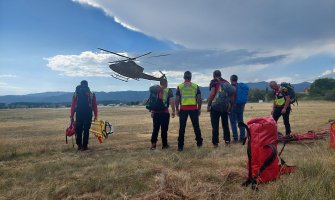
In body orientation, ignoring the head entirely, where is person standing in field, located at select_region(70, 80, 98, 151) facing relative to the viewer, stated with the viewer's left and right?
facing away from the viewer

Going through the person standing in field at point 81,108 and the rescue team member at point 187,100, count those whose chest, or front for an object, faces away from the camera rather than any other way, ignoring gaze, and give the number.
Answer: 2

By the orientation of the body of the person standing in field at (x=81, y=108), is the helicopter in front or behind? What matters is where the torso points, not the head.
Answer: in front

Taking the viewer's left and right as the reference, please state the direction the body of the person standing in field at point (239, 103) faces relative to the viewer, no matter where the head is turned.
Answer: facing away from the viewer and to the left of the viewer

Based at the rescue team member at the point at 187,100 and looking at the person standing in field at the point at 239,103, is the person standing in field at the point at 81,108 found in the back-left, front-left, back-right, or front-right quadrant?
back-left

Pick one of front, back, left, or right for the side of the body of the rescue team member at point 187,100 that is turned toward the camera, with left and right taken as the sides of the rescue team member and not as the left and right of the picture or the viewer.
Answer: back

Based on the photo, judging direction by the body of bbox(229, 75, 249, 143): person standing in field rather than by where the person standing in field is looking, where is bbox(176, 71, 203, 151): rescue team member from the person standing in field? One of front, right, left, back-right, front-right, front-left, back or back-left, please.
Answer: left
